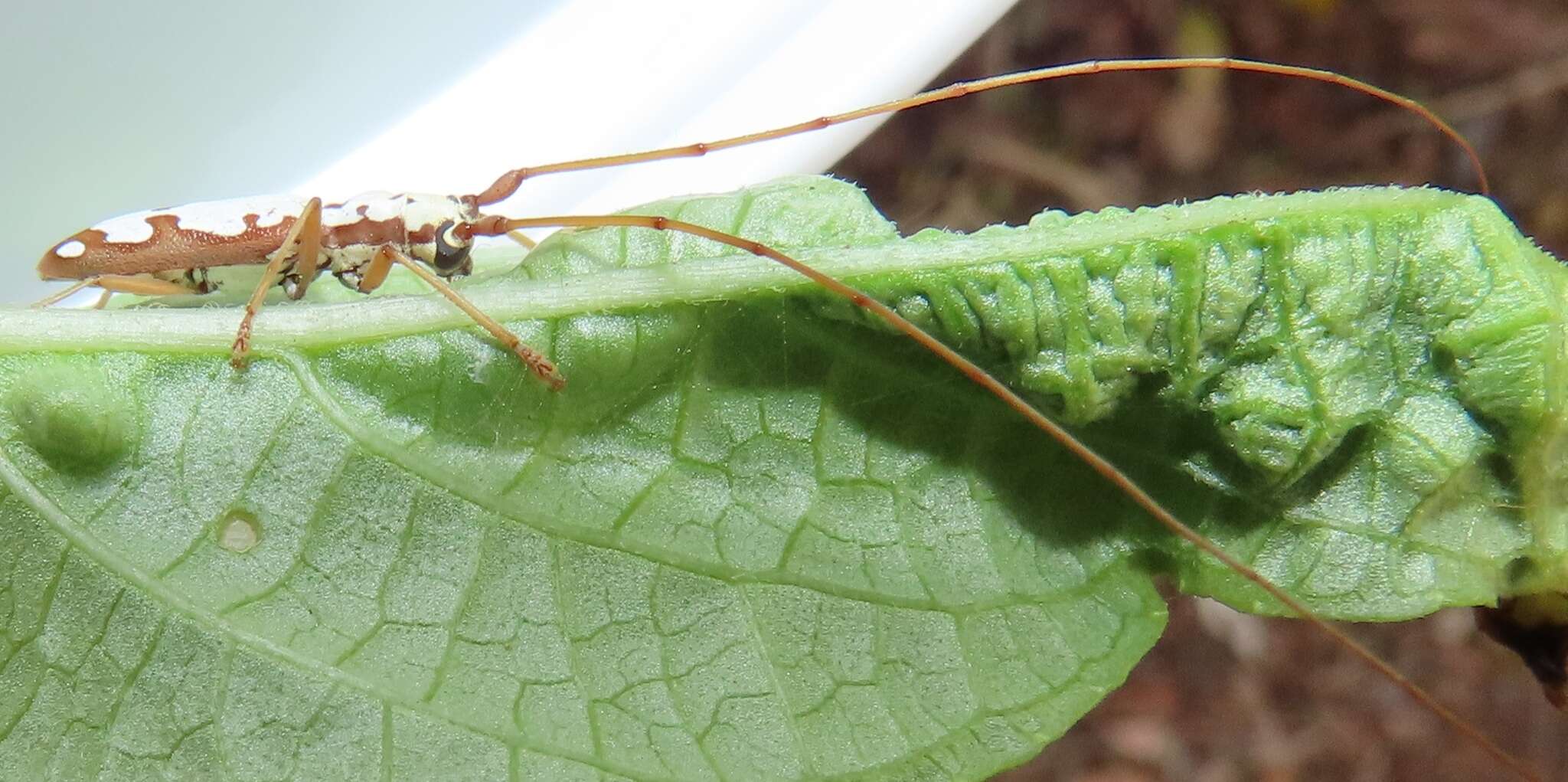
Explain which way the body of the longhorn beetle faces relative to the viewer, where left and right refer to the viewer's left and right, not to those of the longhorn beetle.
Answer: facing to the right of the viewer
